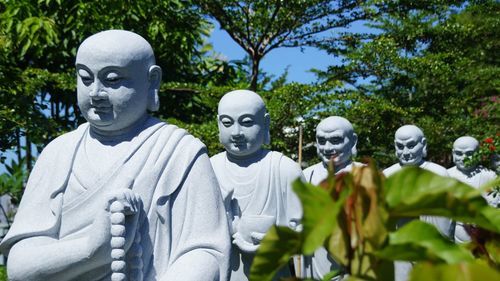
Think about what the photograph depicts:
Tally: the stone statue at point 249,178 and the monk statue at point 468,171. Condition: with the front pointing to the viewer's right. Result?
0

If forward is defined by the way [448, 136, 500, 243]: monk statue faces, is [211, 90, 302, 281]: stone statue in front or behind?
in front

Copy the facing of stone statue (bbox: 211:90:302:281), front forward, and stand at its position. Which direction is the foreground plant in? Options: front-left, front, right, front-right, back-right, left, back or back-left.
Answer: front-left

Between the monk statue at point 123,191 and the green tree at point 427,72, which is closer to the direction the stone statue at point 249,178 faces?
the monk statue

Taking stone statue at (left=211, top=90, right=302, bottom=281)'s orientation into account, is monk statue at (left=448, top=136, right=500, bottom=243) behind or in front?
behind

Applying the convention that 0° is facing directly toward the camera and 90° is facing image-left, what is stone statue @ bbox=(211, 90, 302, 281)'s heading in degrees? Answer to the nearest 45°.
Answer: approximately 45°

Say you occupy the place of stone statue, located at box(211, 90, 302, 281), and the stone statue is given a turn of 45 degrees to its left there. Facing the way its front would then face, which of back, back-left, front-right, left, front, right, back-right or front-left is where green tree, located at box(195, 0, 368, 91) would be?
back

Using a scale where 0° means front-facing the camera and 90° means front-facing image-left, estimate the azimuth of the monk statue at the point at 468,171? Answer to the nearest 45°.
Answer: approximately 45°

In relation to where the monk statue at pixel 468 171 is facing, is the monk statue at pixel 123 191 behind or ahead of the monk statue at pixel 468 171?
ahead
